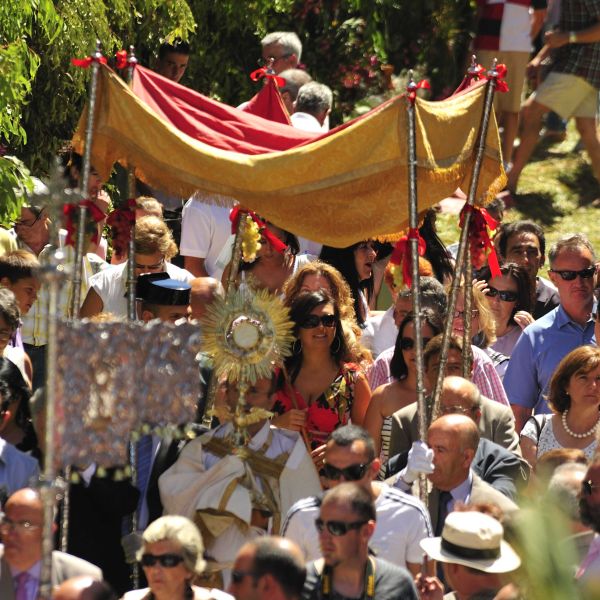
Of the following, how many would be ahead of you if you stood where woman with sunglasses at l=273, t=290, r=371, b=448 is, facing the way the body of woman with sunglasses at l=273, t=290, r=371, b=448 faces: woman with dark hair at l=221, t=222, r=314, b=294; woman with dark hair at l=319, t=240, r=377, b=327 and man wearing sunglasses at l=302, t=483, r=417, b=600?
1

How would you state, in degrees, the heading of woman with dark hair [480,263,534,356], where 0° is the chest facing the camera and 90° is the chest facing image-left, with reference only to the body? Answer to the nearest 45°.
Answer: approximately 45°

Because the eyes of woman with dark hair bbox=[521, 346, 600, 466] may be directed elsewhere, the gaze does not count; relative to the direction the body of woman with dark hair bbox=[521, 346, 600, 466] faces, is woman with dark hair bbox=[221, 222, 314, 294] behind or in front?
behind

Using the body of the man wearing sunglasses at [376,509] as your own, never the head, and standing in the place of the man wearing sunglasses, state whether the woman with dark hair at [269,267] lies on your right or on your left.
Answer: on your right

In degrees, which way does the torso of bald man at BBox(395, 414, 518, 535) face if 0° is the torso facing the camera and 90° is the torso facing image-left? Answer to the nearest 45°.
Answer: approximately 45°

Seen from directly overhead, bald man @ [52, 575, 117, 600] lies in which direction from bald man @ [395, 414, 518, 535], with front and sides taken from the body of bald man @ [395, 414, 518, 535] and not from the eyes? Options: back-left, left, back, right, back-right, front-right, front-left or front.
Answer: front

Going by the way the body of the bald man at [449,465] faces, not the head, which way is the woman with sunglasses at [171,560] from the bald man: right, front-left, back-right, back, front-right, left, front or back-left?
front

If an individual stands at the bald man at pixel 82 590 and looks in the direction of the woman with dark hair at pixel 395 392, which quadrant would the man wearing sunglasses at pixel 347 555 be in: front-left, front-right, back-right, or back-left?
front-right

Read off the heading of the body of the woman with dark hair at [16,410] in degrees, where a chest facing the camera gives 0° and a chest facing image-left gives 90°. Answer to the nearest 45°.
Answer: approximately 45°
